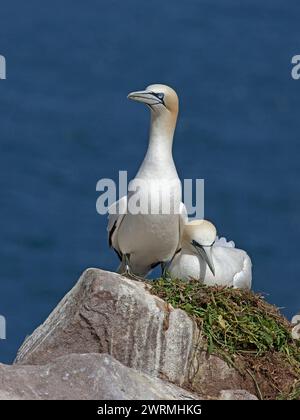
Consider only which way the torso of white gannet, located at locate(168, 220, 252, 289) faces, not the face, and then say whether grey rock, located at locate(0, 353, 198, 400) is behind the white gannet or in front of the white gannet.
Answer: in front

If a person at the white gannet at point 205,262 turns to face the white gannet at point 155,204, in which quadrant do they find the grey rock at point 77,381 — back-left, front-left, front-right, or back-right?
front-left

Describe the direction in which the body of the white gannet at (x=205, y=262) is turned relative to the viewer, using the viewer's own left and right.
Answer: facing the viewer and to the left of the viewer

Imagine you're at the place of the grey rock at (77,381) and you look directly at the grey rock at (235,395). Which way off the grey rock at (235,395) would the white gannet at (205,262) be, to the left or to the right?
left
